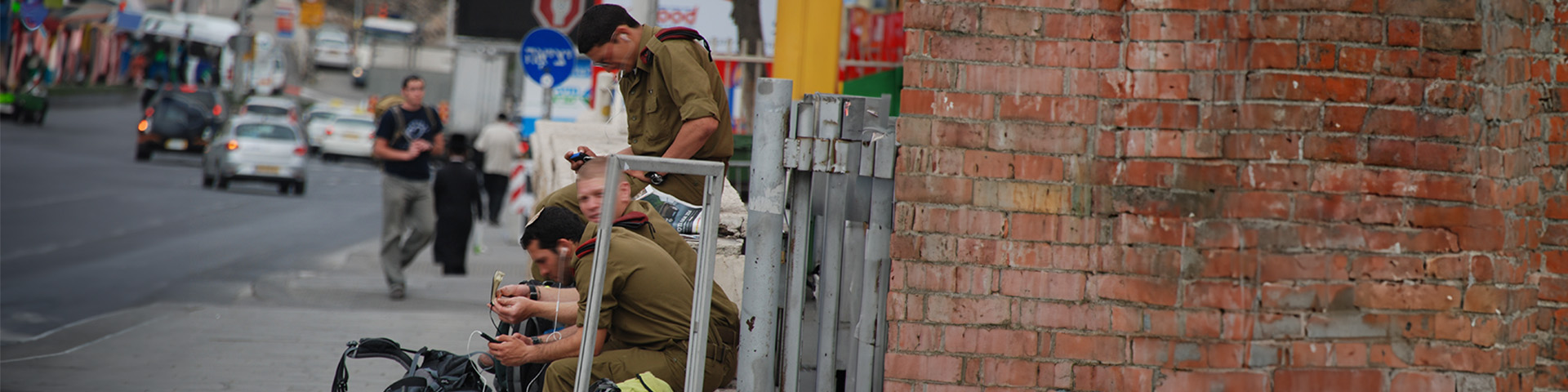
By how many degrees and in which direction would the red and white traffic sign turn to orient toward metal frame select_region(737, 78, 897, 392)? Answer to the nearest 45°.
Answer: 0° — it already faces it

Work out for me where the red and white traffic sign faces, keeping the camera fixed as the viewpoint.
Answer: facing the viewer

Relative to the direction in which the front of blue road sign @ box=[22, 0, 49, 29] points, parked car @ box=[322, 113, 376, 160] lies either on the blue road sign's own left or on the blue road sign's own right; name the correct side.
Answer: on the blue road sign's own left

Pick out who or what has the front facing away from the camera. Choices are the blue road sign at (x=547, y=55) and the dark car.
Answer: the dark car

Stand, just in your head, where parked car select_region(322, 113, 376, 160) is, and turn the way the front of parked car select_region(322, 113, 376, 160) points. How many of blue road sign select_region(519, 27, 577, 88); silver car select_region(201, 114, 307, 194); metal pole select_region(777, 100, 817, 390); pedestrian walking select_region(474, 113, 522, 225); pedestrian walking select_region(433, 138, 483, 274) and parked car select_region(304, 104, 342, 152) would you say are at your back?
5

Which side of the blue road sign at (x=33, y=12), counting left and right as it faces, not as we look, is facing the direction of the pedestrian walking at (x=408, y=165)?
front

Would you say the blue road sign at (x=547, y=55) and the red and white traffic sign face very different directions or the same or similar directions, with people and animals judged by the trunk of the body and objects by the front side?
same or similar directions

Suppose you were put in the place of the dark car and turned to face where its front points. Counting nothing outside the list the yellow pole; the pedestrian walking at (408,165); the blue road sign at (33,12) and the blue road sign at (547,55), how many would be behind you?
3

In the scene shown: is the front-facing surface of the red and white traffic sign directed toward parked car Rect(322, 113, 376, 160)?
no

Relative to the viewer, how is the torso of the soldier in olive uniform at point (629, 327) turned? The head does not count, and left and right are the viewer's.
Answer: facing to the left of the viewer

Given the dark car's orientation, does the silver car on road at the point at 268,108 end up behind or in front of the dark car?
in front

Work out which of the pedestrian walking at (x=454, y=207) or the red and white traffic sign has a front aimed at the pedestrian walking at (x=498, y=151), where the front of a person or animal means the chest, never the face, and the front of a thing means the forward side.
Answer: the pedestrian walking at (x=454, y=207)

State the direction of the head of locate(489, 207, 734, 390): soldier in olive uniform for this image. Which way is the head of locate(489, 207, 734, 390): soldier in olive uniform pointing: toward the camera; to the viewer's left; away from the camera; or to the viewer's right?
to the viewer's left

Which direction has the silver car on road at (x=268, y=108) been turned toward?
away from the camera

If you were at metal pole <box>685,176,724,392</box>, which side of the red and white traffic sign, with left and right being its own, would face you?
front

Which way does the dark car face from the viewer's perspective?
away from the camera

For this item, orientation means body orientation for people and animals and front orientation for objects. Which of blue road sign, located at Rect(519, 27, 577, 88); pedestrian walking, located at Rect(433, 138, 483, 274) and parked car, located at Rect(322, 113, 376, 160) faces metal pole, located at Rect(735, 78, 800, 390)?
the blue road sign

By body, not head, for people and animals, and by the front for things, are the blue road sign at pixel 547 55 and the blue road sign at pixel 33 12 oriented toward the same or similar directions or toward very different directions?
same or similar directions

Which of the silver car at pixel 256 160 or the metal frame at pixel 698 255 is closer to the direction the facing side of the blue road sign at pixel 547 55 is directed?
the metal frame

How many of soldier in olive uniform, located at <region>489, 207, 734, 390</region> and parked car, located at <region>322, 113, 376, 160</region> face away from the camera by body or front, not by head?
1

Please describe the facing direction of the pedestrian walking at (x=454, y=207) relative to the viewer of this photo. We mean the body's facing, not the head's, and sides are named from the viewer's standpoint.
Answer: facing away from the viewer

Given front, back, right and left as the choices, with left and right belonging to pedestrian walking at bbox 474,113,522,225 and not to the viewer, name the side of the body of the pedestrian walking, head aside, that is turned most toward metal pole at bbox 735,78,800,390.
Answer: back

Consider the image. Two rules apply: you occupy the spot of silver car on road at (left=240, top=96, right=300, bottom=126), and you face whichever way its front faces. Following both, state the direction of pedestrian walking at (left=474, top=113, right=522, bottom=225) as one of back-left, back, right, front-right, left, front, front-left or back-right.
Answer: back
